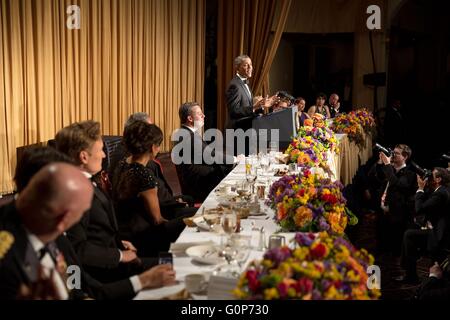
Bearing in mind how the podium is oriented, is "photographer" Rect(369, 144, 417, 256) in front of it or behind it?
in front

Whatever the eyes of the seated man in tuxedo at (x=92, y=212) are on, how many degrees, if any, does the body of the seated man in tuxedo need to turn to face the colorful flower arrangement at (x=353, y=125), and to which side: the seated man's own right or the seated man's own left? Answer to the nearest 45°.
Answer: approximately 45° to the seated man's own left

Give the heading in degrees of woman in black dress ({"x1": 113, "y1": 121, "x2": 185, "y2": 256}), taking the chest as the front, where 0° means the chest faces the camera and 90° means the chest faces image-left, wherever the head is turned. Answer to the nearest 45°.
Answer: approximately 225°

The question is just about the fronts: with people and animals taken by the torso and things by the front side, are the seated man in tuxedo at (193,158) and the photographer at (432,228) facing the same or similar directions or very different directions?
very different directions

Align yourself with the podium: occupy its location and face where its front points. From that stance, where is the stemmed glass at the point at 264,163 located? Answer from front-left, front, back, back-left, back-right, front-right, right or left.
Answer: right

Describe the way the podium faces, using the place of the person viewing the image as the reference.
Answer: facing to the right of the viewer

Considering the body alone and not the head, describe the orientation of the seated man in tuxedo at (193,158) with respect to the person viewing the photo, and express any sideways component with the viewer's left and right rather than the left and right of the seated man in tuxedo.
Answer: facing to the right of the viewer

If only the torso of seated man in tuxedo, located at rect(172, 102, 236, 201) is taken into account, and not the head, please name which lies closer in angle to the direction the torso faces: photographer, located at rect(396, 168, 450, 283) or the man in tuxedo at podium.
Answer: the photographer

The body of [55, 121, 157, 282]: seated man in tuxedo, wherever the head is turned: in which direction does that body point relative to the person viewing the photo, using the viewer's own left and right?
facing to the right of the viewer

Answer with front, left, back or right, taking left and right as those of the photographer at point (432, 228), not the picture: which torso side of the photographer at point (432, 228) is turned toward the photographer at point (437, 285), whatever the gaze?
left

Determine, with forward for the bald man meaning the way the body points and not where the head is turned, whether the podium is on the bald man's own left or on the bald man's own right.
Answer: on the bald man's own left

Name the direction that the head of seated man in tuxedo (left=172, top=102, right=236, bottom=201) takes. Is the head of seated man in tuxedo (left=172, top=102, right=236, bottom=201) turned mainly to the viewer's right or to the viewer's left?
to the viewer's right

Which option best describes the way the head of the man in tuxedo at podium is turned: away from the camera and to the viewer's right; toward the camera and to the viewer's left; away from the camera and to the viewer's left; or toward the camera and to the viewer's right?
toward the camera and to the viewer's right

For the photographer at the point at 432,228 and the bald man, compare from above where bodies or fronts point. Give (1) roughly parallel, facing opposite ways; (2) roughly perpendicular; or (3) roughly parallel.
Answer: roughly parallel, facing opposite ways
